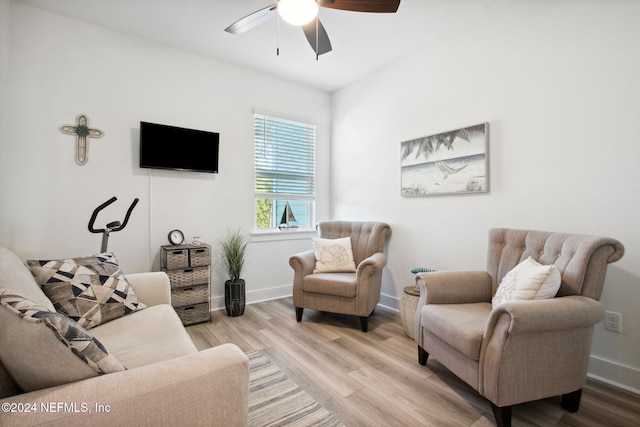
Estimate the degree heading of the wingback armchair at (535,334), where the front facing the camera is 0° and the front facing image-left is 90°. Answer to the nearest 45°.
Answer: approximately 45°

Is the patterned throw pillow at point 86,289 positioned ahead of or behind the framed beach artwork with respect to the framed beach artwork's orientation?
ahead

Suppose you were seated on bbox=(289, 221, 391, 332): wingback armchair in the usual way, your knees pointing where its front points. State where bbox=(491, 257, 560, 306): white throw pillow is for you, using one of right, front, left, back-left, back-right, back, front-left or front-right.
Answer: left

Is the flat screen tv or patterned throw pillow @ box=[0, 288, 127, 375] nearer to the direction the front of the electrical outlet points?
the patterned throw pillow

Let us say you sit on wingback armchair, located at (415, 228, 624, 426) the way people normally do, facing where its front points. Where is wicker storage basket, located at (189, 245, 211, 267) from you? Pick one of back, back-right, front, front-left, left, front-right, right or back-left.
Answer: front-right

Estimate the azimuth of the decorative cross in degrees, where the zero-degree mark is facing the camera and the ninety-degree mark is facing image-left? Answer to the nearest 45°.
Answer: approximately 0°

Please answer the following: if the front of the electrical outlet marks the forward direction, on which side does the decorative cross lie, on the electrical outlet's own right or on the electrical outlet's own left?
on the electrical outlet's own right

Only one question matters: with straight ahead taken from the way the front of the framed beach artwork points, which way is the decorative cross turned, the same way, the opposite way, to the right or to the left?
to the left

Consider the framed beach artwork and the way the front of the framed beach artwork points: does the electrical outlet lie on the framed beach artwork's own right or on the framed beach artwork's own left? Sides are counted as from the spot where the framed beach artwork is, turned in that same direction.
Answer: on the framed beach artwork's own left

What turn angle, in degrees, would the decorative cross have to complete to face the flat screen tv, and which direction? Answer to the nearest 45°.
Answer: approximately 90° to its left

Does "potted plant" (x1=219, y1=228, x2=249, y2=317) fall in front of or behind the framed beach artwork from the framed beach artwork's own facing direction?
in front
